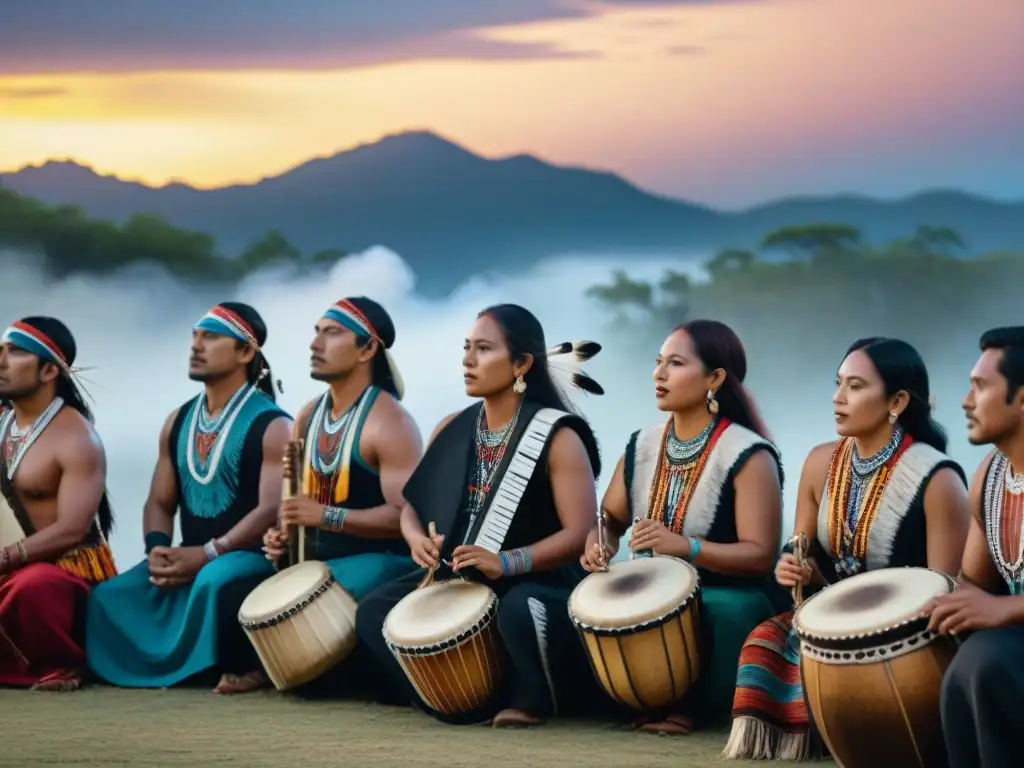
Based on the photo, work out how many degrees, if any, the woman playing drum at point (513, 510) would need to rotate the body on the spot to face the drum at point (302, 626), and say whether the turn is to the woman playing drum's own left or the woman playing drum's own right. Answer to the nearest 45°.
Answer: approximately 45° to the woman playing drum's own right

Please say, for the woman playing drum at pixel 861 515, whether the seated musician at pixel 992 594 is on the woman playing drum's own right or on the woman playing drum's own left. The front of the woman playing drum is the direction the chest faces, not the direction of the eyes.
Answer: on the woman playing drum's own left

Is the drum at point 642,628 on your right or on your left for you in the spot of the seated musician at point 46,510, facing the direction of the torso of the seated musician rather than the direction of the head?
on your left

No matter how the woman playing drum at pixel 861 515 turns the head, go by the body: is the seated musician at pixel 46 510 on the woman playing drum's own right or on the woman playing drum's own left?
on the woman playing drum's own right

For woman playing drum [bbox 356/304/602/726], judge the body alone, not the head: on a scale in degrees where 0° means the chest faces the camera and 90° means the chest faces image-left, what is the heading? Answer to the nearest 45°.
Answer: approximately 45°
